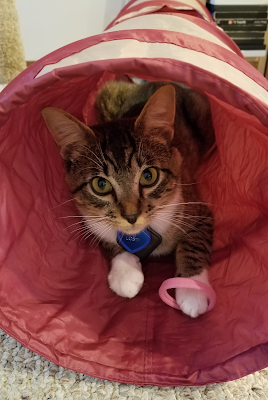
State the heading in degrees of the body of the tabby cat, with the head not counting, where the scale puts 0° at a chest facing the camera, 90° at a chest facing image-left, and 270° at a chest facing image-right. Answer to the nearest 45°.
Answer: approximately 0°
